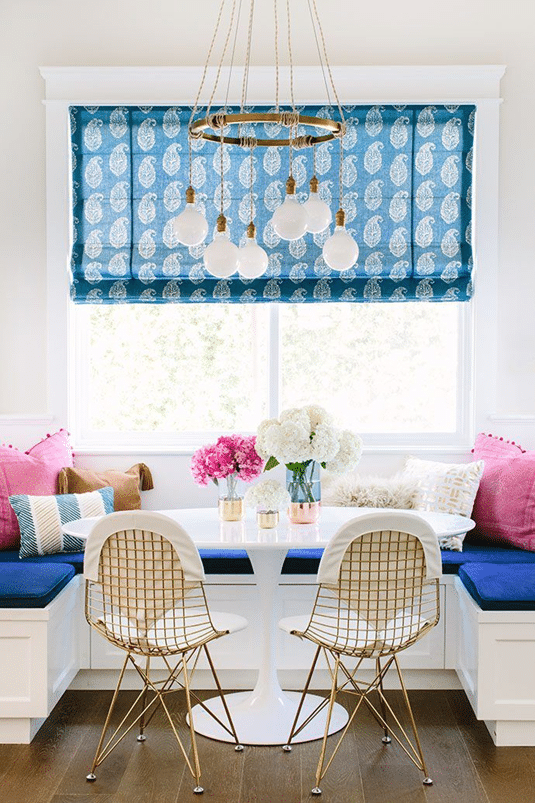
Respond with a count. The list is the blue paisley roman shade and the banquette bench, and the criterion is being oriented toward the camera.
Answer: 2

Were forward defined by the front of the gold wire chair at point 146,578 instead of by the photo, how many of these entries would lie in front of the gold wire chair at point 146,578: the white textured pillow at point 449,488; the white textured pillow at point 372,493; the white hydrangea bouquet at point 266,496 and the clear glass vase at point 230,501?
4

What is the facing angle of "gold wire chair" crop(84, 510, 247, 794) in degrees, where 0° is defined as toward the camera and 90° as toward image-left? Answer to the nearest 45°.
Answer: approximately 225°

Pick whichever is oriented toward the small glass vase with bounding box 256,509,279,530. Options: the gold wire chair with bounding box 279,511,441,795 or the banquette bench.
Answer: the gold wire chair

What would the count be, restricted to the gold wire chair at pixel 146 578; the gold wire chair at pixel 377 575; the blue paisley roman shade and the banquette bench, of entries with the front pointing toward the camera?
2

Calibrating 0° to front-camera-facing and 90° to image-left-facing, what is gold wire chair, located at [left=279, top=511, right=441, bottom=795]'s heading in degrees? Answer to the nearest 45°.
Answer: approximately 135°

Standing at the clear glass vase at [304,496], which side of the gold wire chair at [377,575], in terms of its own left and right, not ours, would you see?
front

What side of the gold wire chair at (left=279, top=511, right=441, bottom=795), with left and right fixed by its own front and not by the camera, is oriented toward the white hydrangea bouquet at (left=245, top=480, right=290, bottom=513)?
front

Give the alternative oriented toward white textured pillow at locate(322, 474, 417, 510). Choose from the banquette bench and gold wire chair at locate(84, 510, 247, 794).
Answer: the gold wire chair

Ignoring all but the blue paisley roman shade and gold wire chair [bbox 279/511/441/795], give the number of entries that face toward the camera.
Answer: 1
